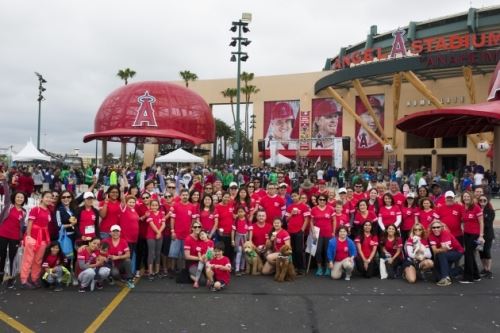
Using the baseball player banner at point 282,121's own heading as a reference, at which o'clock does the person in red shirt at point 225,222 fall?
The person in red shirt is roughly at 12 o'clock from the baseball player banner.

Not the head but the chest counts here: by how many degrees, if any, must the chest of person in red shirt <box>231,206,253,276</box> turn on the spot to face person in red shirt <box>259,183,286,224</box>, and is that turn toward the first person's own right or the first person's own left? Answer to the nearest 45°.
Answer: approximately 135° to the first person's own left

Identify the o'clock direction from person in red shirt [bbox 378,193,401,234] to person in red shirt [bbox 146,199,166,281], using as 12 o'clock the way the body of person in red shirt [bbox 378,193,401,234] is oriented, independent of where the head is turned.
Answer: person in red shirt [bbox 146,199,166,281] is roughly at 2 o'clock from person in red shirt [bbox 378,193,401,234].

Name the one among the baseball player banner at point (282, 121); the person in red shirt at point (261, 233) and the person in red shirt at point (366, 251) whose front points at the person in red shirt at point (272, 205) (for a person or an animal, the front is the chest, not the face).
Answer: the baseball player banner

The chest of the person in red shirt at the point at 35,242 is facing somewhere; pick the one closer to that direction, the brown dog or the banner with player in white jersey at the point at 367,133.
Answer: the brown dog

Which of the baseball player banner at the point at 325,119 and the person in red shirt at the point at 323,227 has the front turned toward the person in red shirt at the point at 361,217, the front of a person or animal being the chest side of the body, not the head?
the baseball player banner

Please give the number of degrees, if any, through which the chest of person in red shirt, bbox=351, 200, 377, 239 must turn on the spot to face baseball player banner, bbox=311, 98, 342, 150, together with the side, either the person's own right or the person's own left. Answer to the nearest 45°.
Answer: approximately 180°

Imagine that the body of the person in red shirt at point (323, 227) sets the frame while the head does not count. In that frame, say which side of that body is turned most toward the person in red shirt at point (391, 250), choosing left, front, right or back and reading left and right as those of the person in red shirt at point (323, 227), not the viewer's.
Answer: left

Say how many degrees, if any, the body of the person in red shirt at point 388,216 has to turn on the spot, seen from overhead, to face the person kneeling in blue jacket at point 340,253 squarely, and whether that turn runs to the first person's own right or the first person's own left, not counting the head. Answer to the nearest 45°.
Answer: approximately 45° to the first person's own right

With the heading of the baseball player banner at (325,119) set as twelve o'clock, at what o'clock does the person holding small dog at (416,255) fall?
The person holding small dog is roughly at 12 o'clock from the baseball player banner.
